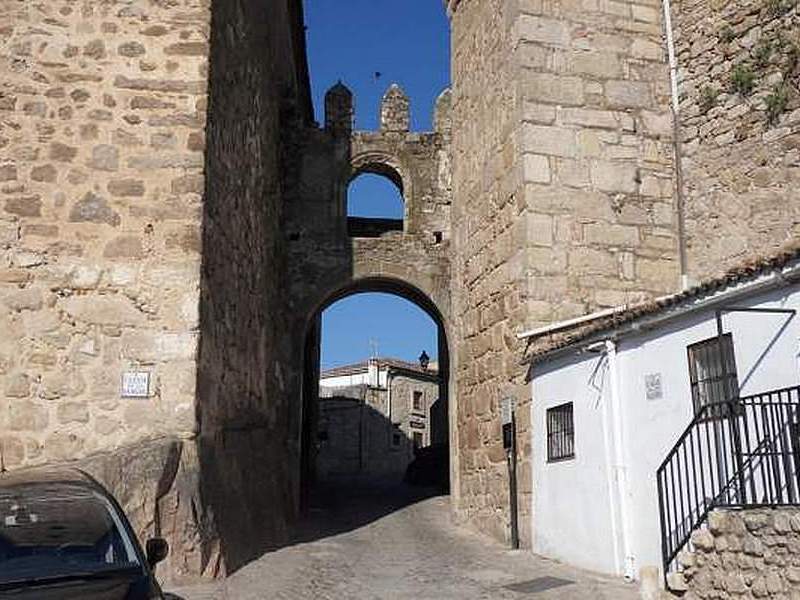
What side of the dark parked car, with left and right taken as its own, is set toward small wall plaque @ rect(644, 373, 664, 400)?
left

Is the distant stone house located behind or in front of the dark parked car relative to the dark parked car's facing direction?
behind

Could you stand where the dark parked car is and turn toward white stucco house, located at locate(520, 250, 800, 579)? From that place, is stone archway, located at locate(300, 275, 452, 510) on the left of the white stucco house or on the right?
left

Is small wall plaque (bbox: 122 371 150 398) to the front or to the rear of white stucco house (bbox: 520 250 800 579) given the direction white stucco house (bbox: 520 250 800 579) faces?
to the front

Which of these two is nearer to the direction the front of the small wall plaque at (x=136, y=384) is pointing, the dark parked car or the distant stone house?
the dark parked car

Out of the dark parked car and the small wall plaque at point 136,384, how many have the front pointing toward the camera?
2

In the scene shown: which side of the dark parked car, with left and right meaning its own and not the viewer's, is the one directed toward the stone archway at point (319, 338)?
back

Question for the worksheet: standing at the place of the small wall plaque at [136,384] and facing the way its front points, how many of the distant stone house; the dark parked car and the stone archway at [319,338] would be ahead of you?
1

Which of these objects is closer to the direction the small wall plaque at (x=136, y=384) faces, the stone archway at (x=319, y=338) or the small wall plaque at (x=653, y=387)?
the small wall plaque

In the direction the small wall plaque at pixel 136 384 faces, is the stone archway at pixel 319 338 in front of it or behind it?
behind

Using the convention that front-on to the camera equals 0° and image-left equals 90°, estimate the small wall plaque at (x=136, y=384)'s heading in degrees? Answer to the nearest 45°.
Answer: approximately 0°

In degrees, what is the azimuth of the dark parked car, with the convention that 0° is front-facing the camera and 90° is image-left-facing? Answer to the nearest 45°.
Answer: approximately 0°
